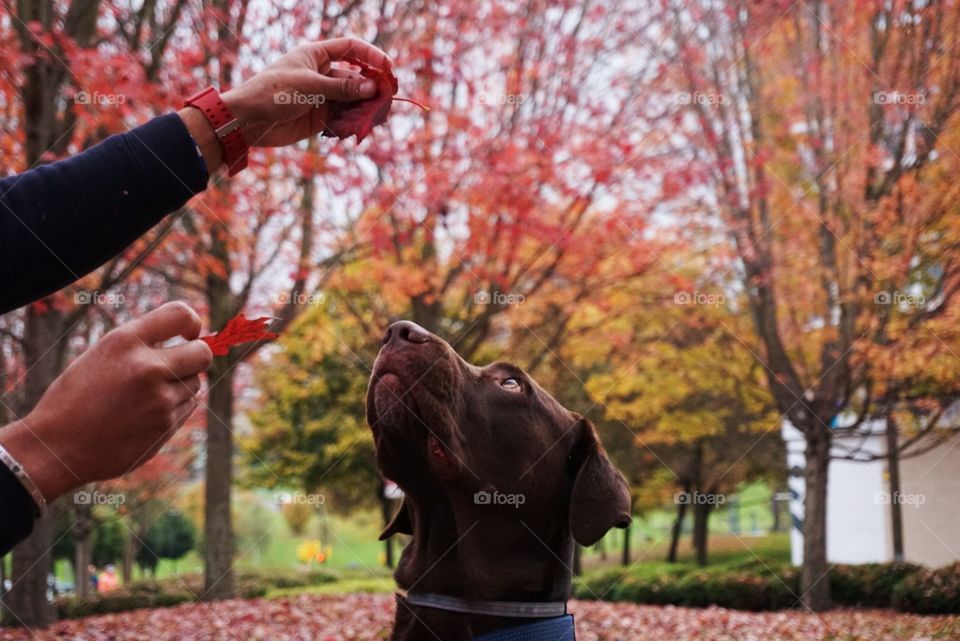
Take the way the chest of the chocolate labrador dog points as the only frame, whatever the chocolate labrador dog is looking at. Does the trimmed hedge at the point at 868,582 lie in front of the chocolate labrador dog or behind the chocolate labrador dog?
behind

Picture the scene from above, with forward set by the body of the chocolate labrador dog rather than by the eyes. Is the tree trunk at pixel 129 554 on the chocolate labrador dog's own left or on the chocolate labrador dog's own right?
on the chocolate labrador dog's own right

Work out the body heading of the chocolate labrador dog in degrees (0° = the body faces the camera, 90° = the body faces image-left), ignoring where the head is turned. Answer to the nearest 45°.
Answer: approximately 45°

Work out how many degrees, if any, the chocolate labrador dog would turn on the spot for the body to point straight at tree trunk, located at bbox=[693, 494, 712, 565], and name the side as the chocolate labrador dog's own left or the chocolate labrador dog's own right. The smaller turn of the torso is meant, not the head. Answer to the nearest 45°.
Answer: approximately 135° to the chocolate labrador dog's own right

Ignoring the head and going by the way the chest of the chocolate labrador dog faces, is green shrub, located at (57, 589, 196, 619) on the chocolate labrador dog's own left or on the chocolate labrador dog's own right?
on the chocolate labrador dog's own right
